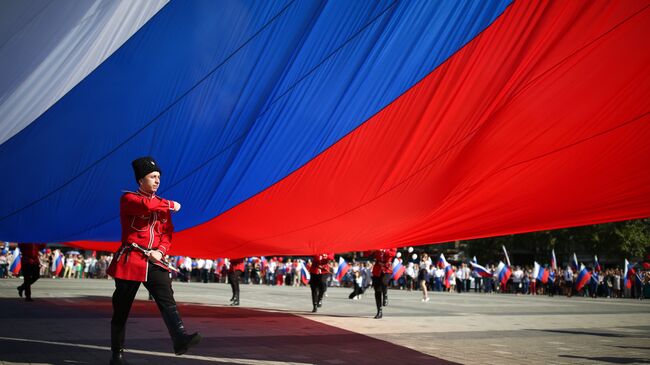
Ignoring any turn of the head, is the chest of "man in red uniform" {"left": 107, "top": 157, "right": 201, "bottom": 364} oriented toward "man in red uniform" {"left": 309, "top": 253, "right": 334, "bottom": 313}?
no

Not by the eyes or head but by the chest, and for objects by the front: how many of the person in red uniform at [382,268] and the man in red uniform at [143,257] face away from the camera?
0

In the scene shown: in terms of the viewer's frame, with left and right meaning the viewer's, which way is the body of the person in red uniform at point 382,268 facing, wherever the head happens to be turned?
facing the viewer

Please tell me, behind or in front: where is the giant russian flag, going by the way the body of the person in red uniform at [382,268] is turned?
in front

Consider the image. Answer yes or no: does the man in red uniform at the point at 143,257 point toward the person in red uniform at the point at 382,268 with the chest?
no

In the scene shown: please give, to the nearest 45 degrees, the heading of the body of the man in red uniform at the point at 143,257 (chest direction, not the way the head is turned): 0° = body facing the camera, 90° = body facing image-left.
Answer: approximately 315°
